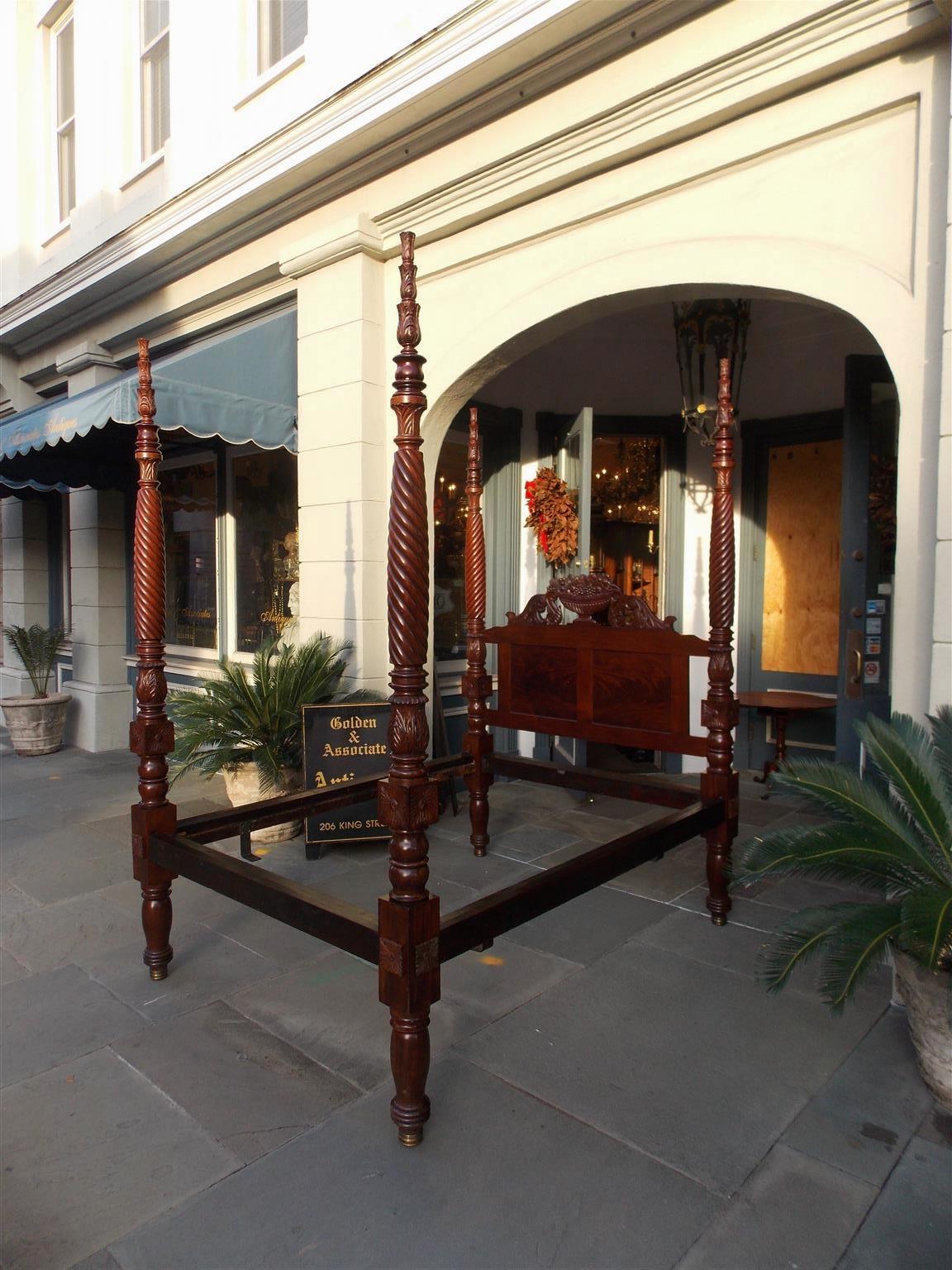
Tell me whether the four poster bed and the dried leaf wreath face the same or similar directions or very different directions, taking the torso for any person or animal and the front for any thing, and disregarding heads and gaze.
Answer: same or similar directions

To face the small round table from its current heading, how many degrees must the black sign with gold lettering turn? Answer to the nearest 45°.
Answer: approximately 90° to its left

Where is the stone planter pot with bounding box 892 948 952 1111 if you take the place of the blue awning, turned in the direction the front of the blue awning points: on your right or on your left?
on your left

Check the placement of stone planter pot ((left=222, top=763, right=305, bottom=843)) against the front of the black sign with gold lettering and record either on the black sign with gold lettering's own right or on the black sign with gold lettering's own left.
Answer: on the black sign with gold lettering's own right

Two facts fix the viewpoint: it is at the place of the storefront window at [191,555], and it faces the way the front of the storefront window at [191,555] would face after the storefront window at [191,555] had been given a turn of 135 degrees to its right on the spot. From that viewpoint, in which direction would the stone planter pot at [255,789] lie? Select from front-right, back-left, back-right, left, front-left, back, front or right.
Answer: back

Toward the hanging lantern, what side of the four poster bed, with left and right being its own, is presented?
back

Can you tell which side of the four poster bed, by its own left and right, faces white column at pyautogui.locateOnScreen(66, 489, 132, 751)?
right

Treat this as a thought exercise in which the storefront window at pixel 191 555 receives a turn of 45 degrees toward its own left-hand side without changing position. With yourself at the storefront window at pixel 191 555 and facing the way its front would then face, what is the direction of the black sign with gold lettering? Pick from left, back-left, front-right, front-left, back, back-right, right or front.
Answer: front

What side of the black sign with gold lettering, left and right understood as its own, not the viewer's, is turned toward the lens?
front

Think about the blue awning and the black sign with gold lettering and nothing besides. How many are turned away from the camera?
0

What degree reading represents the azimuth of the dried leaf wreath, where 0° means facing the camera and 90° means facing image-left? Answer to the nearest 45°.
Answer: approximately 45°

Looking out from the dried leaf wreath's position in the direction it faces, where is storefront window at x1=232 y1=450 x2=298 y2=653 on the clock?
The storefront window is roughly at 2 o'clock from the dried leaf wreath.
